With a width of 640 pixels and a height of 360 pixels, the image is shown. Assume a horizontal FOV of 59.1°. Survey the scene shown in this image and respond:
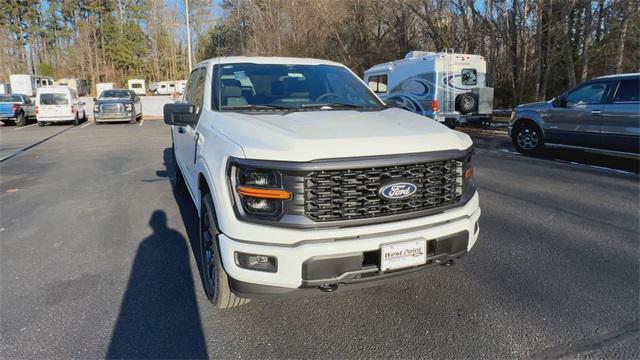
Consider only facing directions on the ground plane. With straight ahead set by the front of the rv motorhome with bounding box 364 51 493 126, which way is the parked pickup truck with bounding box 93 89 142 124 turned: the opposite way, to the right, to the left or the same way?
the opposite way

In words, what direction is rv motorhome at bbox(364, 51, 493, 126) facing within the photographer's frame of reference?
facing away from the viewer and to the left of the viewer

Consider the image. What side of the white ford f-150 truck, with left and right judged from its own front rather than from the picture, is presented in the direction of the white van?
back

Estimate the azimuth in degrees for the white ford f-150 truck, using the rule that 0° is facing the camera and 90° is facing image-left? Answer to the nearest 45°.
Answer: approximately 315°

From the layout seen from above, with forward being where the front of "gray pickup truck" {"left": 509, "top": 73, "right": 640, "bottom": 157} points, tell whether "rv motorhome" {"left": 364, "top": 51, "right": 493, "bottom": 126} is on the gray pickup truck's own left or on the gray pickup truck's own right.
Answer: on the gray pickup truck's own right

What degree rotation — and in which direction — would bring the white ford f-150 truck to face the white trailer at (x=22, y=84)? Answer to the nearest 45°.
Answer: approximately 180°

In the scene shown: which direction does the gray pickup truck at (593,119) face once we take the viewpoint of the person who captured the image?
facing to the left of the viewer

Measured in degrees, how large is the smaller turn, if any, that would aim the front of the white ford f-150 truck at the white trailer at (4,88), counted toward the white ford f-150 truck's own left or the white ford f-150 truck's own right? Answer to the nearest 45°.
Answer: approximately 180°
